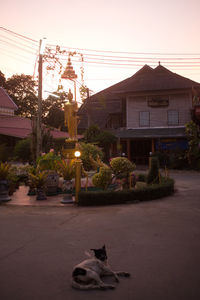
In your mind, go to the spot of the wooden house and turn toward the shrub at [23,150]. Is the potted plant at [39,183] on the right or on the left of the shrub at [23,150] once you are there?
left

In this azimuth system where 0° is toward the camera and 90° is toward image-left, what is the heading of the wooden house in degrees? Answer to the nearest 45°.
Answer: approximately 0°

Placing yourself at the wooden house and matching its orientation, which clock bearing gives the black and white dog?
The black and white dog is roughly at 12 o'clock from the wooden house.

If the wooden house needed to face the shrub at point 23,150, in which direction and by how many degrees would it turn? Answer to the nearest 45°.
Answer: approximately 45° to its right

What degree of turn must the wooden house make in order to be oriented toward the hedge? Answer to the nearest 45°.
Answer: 0° — it already faces it

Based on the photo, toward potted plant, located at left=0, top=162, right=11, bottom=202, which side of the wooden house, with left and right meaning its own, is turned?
front

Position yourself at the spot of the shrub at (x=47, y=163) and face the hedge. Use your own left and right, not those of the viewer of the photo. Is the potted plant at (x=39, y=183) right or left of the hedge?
right

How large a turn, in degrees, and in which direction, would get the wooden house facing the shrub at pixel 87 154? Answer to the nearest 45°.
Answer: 0° — it already faces it

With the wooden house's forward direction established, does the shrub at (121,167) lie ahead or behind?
ahead

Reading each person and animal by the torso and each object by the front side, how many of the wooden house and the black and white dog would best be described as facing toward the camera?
1
